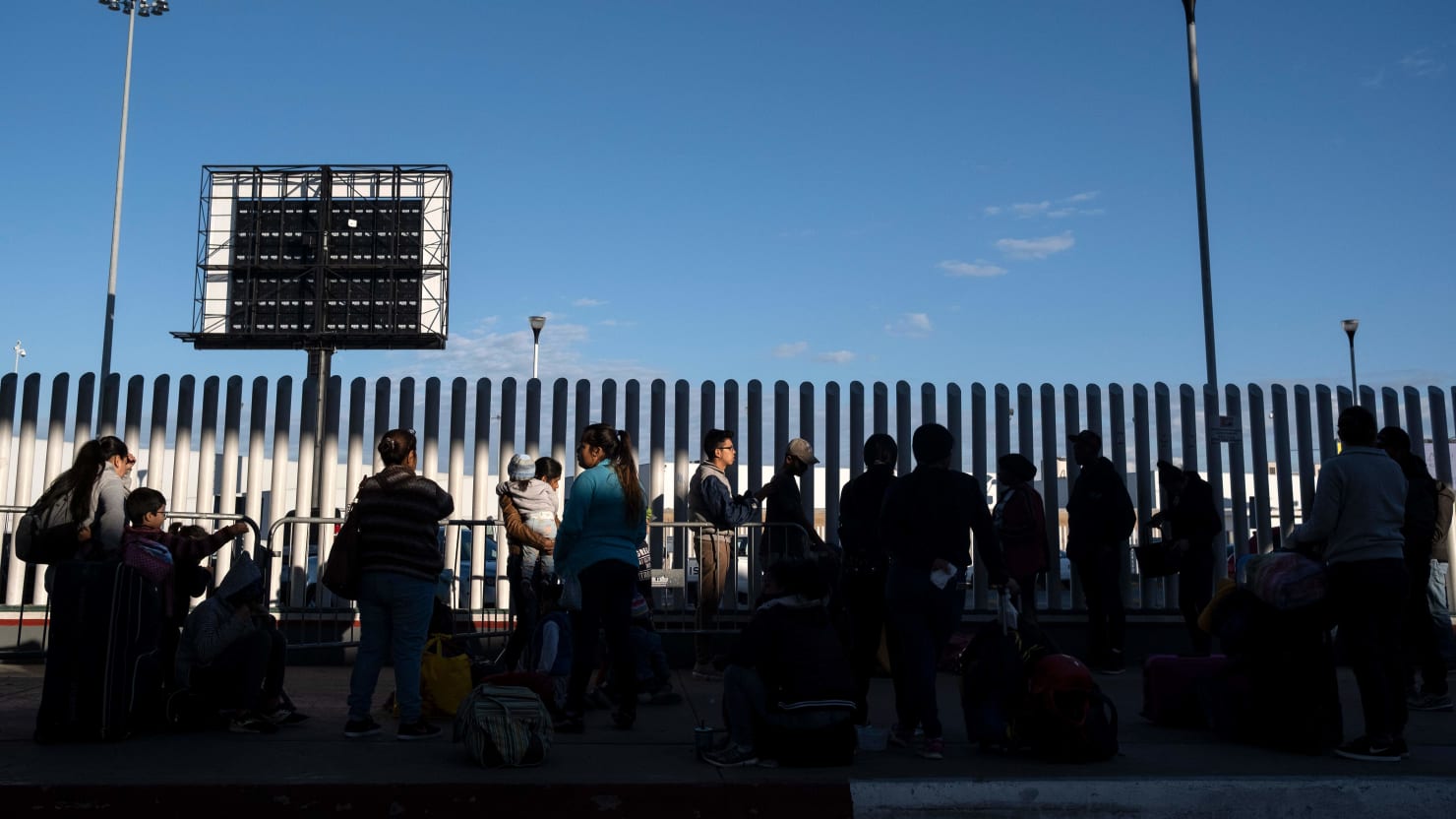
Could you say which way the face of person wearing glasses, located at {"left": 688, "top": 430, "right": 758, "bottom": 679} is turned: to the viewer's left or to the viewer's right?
to the viewer's right

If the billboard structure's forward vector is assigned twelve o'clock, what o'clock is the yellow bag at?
The yellow bag is roughly at 6 o'clock from the billboard structure.

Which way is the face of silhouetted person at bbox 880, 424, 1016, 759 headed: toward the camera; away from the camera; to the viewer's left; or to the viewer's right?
away from the camera

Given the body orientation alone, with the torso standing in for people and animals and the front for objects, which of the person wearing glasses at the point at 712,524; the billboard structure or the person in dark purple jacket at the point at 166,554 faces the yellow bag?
the person in dark purple jacket

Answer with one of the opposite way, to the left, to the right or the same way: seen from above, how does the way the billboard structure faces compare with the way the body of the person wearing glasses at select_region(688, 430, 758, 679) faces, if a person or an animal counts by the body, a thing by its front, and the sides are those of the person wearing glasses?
to the left

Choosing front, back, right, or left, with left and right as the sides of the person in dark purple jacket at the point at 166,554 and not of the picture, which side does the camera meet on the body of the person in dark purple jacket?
right

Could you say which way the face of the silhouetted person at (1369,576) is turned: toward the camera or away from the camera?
away from the camera

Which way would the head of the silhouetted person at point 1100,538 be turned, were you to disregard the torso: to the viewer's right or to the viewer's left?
to the viewer's left

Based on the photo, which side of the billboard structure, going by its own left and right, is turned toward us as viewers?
back

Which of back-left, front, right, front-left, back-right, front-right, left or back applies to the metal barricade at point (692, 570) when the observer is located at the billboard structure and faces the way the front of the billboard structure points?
back

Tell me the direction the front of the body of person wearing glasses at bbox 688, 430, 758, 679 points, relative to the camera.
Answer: to the viewer's right

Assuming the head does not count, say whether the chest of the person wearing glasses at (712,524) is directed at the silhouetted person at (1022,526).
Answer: yes

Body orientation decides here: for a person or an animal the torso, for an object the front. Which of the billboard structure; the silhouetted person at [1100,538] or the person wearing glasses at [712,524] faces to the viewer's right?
the person wearing glasses

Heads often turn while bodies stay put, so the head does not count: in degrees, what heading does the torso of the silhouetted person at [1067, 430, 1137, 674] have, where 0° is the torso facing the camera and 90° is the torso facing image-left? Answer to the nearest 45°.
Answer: approximately 90°

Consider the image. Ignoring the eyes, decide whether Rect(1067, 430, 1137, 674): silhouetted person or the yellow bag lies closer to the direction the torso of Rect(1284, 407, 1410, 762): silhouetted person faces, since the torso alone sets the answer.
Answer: the silhouetted person
